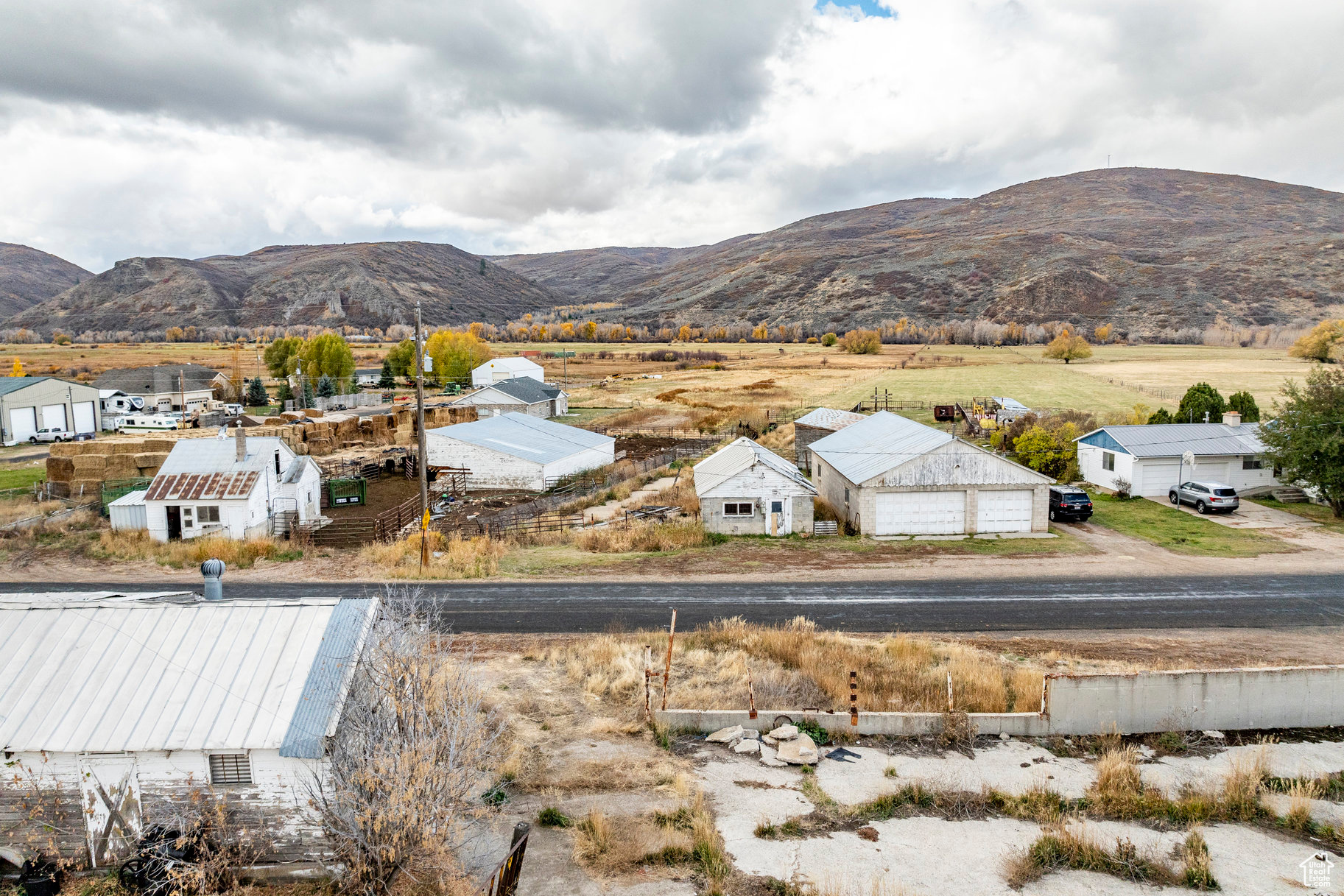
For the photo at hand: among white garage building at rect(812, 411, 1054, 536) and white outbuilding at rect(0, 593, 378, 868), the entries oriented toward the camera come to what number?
2

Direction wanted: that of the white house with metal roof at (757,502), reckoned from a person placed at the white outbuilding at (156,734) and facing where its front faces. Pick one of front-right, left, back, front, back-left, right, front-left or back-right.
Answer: back-left

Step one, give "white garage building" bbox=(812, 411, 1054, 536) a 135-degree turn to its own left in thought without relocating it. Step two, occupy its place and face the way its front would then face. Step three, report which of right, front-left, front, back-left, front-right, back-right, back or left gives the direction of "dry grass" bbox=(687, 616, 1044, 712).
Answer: back-right

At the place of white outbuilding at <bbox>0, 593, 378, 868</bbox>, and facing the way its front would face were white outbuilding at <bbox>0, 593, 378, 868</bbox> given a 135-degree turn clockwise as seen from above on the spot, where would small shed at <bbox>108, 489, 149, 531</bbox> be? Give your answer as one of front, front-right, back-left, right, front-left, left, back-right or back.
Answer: front-right

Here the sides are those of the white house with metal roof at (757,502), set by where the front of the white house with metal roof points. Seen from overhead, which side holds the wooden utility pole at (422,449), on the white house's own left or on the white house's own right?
on the white house's own right

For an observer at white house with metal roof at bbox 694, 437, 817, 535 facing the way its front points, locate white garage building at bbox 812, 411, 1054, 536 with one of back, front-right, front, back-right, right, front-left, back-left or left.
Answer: left

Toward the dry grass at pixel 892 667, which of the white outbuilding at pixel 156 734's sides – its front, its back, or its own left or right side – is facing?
left

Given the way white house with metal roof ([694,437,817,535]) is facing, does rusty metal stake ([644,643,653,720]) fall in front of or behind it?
in front

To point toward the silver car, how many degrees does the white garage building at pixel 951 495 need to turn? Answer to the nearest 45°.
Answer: approximately 135° to its left

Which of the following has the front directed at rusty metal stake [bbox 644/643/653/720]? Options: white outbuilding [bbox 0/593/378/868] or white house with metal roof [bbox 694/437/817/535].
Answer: the white house with metal roof

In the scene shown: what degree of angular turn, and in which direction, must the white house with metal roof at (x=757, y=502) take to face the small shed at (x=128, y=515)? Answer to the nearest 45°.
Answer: approximately 90° to its right

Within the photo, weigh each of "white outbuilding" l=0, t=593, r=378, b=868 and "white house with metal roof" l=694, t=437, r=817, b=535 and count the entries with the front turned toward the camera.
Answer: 2

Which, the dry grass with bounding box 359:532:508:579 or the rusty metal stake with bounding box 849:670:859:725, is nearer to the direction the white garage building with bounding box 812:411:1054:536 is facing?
the rusty metal stake

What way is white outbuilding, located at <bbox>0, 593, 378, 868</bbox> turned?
toward the camera

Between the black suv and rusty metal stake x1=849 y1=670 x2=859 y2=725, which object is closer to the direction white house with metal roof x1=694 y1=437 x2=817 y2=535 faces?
the rusty metal stake

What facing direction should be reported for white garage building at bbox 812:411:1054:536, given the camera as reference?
facing the viewer

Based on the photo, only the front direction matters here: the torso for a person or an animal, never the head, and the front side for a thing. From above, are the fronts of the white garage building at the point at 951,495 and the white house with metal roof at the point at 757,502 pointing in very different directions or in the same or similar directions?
same or similar directions
